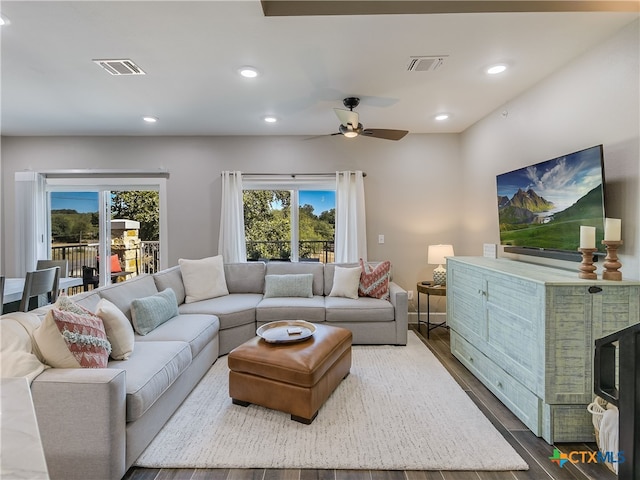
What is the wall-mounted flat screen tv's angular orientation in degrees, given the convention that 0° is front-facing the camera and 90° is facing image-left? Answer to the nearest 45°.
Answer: approximately 45°

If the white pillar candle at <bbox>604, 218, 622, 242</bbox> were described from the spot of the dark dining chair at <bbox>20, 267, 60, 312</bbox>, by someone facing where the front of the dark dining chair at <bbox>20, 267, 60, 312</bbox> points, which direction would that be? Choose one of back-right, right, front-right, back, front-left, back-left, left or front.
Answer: back

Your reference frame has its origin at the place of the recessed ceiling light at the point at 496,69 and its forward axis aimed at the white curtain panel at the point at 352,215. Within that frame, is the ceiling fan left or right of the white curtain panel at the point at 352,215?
left

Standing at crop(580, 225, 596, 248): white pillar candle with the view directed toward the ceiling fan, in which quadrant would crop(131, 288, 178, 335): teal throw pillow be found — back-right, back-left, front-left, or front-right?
front-left

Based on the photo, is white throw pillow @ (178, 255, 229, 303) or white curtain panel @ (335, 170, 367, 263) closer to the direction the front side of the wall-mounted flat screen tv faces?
the white throw pillow

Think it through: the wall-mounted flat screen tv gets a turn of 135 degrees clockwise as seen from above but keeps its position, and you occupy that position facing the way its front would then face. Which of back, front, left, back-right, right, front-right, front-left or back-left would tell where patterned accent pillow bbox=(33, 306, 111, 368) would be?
back-left

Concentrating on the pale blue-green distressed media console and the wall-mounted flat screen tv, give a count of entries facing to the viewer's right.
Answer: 0

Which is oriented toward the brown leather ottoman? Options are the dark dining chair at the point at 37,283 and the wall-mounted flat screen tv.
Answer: the wall-mounted flat screen tv

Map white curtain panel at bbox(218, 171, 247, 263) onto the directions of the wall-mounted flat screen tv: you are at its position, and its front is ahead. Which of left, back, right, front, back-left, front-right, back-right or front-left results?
front-right

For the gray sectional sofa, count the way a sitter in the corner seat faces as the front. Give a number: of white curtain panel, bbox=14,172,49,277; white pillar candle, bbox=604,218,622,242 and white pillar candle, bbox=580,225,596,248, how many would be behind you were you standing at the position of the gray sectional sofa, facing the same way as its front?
1

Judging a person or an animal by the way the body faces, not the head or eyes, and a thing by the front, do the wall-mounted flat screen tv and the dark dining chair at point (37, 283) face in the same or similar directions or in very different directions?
same or similar directions

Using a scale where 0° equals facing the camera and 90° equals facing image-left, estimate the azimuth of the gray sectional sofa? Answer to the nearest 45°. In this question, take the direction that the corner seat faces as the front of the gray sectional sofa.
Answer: approximately 315°

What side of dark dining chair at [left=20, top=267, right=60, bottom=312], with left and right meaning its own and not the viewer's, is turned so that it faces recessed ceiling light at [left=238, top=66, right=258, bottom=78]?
back

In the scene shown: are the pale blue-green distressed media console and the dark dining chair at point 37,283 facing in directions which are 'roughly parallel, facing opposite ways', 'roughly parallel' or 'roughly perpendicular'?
roughly parallel

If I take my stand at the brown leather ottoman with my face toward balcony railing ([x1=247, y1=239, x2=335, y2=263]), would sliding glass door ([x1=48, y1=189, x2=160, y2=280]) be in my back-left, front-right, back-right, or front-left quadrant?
front-left

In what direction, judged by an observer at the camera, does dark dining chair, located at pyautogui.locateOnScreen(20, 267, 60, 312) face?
facing away from the viewer and to the left of the viewer

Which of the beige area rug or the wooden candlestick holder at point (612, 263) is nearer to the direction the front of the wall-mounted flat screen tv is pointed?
the beige area rug

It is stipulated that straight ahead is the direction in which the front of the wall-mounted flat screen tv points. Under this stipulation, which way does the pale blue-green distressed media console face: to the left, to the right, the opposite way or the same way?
the same way

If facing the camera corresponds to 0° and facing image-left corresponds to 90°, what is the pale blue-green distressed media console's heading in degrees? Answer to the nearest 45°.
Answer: approximately 45°

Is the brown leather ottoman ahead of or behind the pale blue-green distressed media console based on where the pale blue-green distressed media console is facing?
ahead
